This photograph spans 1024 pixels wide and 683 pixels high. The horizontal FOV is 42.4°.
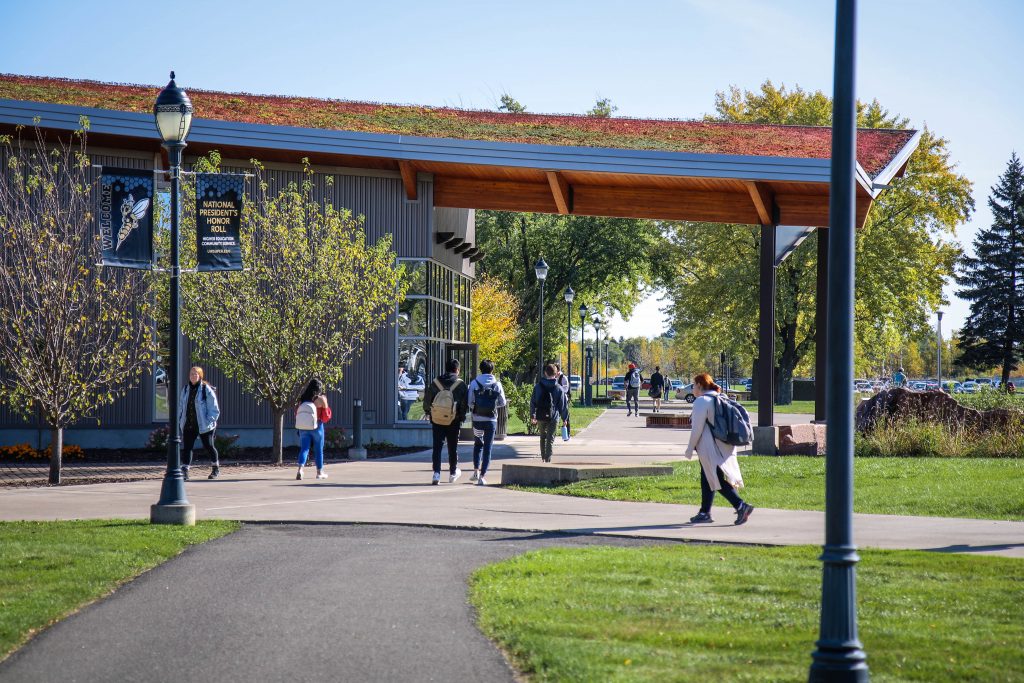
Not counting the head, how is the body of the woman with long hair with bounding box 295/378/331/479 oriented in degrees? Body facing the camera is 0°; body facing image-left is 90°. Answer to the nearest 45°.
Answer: approximately 225°

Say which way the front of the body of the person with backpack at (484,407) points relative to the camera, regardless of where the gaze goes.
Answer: away from the camera

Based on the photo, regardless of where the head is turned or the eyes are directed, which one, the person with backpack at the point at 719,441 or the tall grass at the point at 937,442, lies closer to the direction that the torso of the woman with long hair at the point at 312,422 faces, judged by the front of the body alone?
the tall grass

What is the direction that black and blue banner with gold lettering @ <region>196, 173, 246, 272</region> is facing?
toward the camera

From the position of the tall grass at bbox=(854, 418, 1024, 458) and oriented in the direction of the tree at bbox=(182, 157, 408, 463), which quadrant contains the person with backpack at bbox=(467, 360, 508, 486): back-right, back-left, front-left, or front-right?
front-left

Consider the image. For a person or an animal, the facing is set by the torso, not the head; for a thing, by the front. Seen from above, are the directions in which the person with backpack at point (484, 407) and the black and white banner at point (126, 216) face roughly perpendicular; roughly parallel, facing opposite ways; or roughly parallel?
roughly parallel, facing opposite ways

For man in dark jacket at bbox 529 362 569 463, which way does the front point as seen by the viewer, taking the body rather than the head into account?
away from the camera

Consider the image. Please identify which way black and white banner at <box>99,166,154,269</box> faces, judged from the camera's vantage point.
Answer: facing the viewer

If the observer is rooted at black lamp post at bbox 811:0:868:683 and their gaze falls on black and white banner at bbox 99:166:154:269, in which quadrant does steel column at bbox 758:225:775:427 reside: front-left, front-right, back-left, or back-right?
front-right

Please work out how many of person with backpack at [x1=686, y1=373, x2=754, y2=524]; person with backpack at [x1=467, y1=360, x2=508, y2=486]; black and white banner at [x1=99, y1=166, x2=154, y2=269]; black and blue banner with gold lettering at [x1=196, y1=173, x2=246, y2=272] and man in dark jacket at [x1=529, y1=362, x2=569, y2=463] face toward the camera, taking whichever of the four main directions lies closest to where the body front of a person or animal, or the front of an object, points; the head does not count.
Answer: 2

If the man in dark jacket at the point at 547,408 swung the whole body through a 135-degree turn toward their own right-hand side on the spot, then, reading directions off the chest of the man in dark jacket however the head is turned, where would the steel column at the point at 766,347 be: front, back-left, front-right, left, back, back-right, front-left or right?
left

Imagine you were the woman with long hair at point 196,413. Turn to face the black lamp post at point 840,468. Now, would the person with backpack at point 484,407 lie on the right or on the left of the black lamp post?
left

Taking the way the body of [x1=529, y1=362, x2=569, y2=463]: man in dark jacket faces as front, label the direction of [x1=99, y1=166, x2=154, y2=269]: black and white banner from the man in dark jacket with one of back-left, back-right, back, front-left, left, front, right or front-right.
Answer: back-left

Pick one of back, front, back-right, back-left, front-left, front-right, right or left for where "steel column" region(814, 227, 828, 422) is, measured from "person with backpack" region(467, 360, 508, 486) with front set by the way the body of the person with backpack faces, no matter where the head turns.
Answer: front-right

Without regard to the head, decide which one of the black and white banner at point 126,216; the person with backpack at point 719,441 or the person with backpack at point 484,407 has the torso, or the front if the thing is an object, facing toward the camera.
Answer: the black and white banner

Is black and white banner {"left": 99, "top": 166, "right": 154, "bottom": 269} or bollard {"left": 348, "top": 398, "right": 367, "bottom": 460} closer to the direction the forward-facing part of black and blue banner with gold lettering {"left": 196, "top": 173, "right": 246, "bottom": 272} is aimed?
the black and white banner

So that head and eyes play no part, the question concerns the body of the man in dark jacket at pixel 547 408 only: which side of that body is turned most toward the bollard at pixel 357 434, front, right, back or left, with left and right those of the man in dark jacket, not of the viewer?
left

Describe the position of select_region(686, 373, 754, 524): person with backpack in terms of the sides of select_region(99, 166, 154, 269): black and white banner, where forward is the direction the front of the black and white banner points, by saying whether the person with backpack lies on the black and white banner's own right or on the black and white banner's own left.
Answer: on the black and white banner's own left
